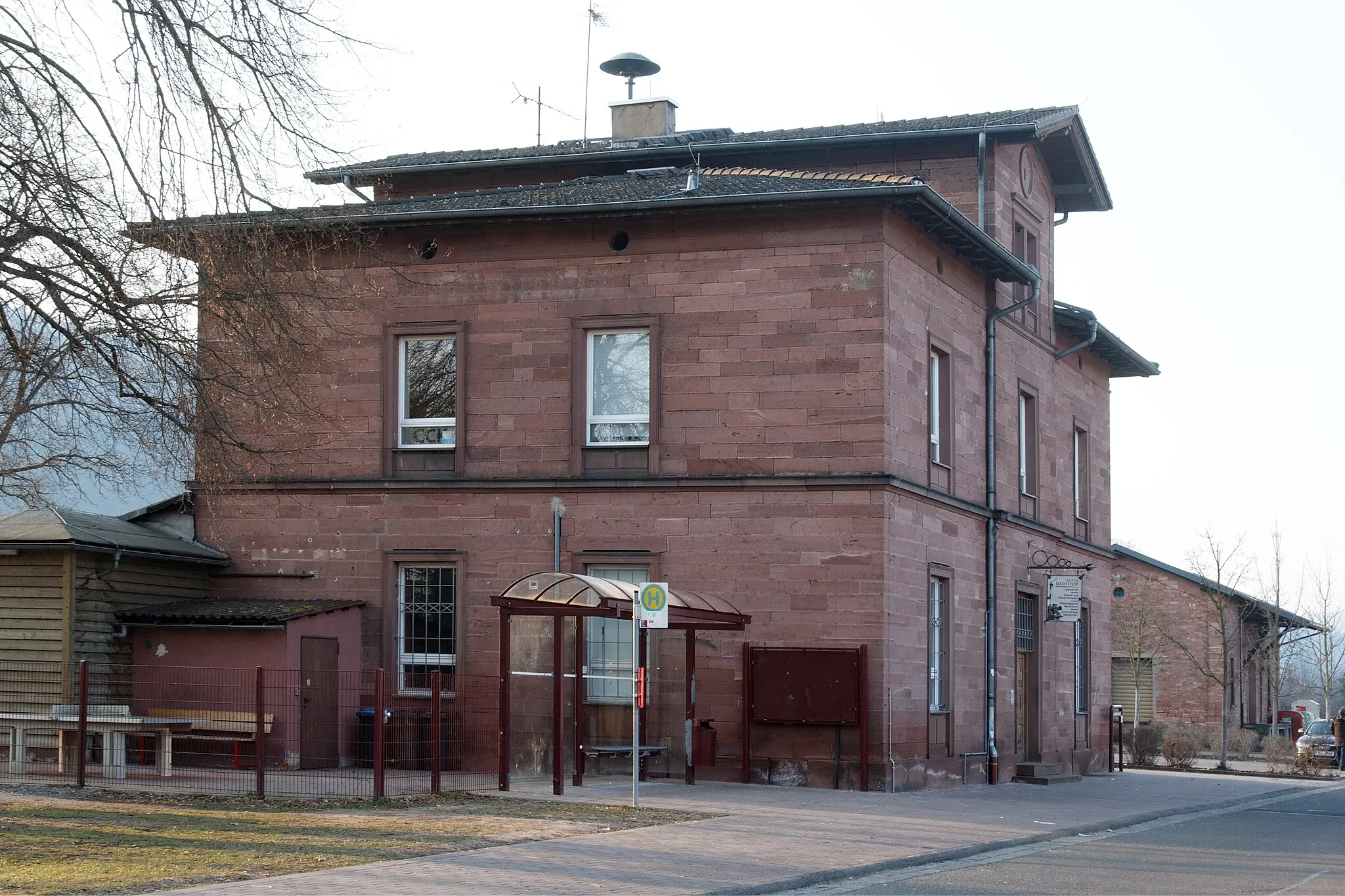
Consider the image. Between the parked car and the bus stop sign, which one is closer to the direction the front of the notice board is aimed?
the bus stop sign

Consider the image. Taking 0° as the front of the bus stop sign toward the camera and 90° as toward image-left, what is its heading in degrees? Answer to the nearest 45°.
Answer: approximately 0°

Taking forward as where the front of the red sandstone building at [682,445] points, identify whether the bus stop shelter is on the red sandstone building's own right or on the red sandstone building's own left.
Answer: on the red sandstone building's own right

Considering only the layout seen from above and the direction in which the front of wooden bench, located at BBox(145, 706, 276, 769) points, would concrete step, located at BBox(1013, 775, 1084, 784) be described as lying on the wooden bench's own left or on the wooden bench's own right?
on the wooden bench's own left

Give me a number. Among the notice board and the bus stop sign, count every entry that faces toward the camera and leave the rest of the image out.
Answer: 2

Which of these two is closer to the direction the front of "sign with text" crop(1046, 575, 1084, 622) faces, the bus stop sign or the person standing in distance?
the bus stop sign

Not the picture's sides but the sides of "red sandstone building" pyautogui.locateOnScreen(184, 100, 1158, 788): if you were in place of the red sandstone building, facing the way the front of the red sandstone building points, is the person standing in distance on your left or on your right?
on your left
